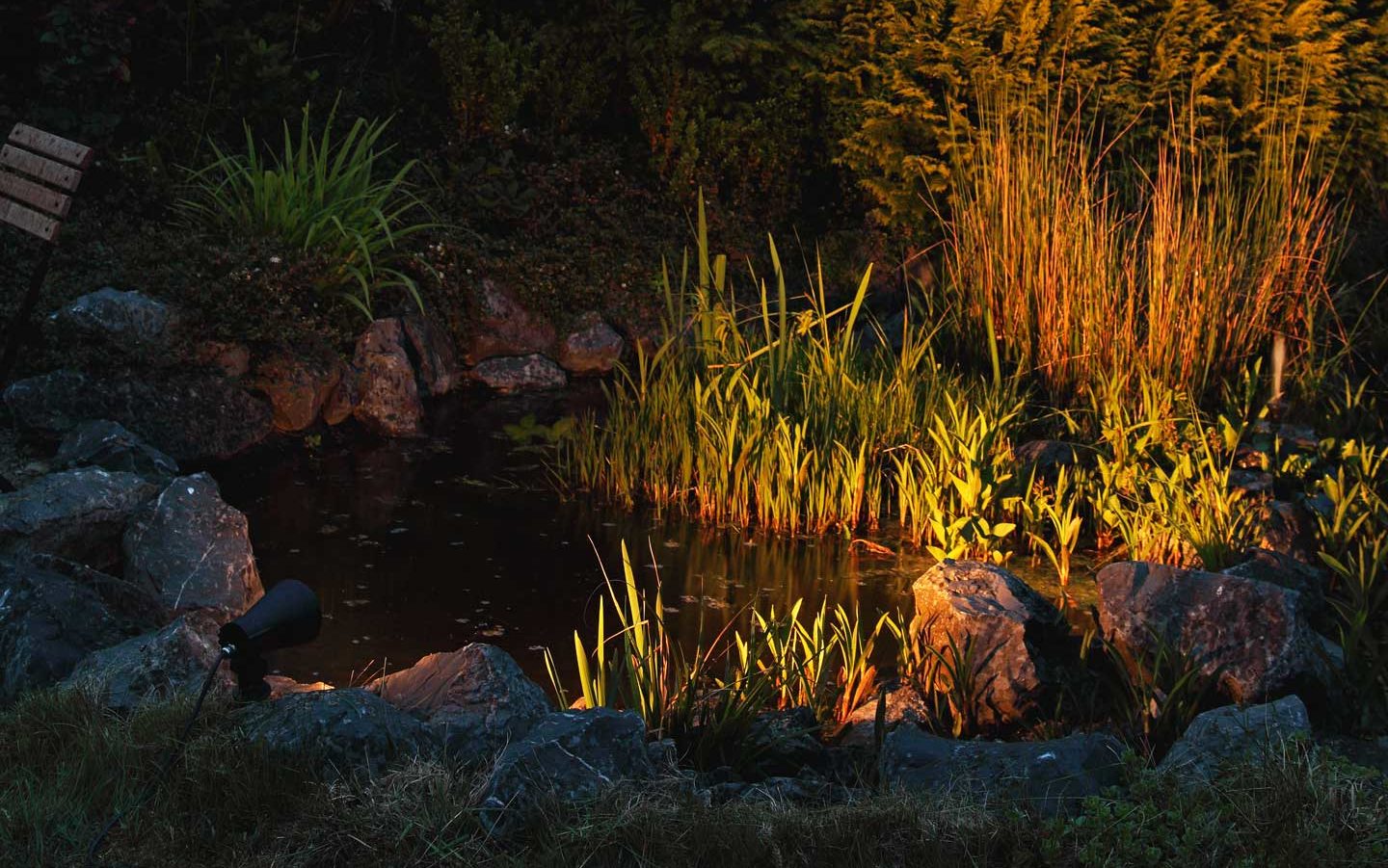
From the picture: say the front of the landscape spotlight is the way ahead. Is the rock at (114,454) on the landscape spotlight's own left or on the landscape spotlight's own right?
on the landscape spotlight's own left

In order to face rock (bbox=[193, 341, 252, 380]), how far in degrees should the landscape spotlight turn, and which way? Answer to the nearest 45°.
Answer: approximately 45° to its left

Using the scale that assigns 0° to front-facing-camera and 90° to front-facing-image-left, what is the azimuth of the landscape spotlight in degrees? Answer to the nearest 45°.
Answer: approximately 225°

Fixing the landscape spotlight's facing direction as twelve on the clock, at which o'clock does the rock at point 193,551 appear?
The rock is roughly at 10 o'clock from the landscape spotlight.

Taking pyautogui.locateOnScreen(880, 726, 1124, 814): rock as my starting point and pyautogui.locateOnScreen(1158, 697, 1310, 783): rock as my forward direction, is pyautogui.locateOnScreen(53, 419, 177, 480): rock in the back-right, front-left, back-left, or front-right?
back-left
